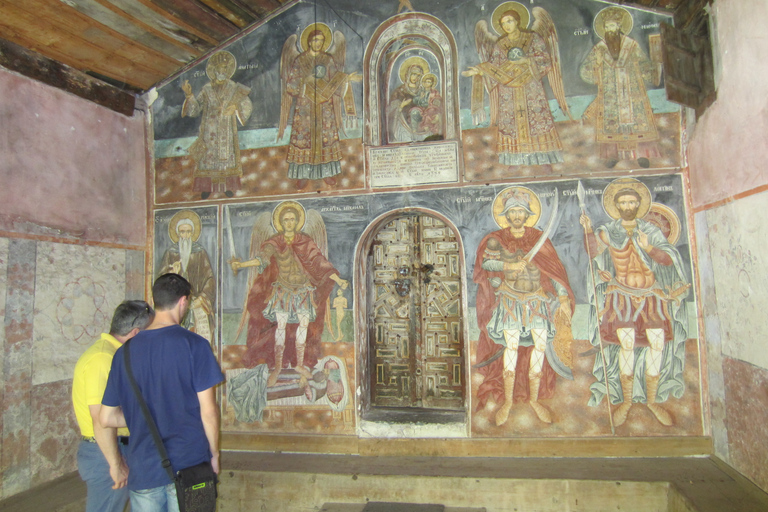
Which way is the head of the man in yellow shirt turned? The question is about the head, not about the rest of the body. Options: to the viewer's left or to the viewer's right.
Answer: to the viewer's right

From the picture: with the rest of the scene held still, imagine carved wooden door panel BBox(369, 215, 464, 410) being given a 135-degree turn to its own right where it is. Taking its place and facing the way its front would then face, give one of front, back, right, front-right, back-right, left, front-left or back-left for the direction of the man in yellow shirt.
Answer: left

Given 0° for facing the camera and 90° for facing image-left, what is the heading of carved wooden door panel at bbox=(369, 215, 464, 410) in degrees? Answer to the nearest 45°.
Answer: approximately 0°

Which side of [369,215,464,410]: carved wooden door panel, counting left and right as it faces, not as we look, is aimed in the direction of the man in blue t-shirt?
front
